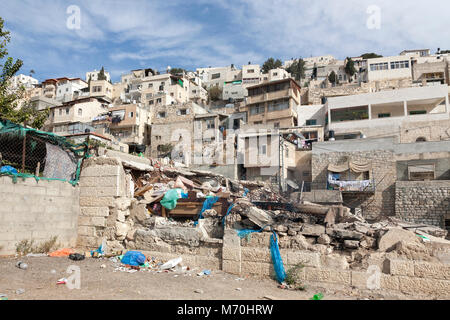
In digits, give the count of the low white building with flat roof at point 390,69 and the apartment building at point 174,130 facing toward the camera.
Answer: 2

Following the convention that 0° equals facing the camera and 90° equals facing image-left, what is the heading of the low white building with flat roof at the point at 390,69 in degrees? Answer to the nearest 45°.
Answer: approximately 0°

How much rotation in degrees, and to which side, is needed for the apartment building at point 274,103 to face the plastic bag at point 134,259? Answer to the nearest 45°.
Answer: approximately 45° to its left

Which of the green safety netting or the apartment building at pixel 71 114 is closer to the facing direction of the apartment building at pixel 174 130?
the green safety netting

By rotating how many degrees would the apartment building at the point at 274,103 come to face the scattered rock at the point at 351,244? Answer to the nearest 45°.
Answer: approximately 45° to its left

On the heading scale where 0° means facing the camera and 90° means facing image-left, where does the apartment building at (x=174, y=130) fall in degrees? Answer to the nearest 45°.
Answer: approximately 0°

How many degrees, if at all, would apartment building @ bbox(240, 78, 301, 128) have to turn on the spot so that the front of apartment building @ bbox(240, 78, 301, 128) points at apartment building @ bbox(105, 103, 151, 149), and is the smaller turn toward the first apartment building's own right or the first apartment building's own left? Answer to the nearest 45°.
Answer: approximately 45° to the first apartment building's own right

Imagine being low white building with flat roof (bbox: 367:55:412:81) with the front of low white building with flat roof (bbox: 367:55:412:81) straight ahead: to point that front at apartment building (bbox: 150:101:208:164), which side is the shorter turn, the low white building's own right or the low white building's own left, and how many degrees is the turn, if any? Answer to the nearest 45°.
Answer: approximately 45° to the low white building's own right

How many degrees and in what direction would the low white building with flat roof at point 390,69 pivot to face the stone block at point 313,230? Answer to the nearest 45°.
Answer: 0° — it already faces it
